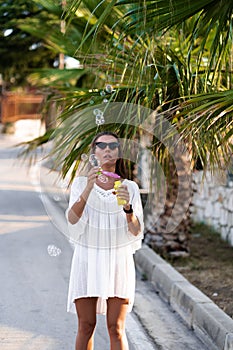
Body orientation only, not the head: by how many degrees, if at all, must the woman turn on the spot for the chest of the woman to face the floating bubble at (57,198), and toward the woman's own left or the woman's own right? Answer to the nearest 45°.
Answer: approximately 135° to the woman's own right

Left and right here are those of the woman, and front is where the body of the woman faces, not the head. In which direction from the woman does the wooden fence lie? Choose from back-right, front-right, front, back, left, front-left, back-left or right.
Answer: back

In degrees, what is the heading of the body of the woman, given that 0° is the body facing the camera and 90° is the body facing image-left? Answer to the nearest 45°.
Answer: approximately 0°

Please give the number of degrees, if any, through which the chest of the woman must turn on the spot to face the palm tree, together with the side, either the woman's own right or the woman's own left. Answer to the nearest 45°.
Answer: approximately 180°
